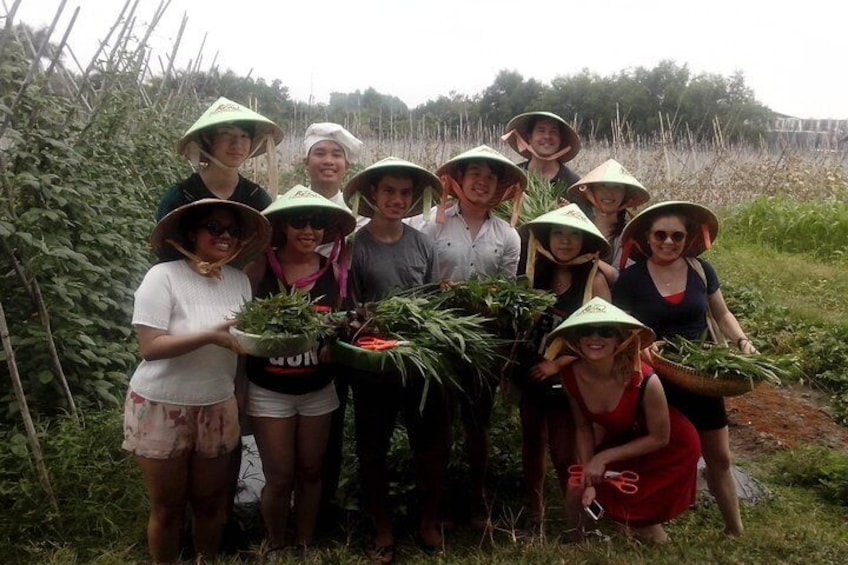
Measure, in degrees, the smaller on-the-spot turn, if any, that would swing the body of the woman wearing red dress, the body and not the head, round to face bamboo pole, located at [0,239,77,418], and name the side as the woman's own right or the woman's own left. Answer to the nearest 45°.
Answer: approximately 45° to the woman's own right

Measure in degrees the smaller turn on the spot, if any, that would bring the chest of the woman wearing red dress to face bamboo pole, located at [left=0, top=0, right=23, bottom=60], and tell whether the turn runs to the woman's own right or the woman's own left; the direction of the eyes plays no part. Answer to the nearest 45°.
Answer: approximately 45° to the woman's own right

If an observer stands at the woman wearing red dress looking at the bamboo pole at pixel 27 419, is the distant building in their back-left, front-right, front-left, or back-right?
back-right

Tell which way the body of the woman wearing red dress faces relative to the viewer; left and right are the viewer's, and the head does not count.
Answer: facing the viewer and to the left of the viewer

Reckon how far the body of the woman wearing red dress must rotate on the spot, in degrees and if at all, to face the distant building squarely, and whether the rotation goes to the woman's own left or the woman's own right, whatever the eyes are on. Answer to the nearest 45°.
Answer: approximately 135° to the woman's own right

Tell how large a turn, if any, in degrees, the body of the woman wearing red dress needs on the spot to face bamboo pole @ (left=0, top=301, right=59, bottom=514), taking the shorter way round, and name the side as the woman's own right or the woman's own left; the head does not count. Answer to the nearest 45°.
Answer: approximately 45° to the woman's own right
